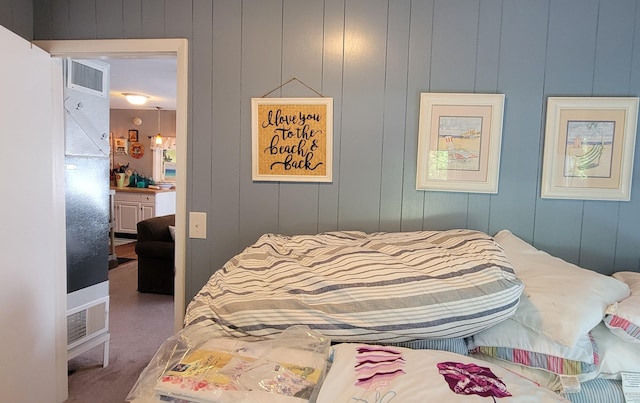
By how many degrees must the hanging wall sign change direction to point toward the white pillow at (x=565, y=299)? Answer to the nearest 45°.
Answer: approximately 45° to its left

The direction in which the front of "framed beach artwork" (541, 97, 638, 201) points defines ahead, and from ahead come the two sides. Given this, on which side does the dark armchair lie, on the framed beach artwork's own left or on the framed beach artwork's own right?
on the framed beach artwork's own right

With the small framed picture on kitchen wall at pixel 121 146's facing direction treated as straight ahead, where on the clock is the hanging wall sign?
The hanging wall sign is roughly at 12 o'clock from the small framed picture on kitchen wall.

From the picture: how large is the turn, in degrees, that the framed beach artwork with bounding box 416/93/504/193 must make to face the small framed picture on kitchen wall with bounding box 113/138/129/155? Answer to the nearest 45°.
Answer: approximately 135° to its right

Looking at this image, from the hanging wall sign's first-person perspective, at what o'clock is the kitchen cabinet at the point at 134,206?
The kitchen cabinet is roughly at 5 o'clock from the hanging wall sign.

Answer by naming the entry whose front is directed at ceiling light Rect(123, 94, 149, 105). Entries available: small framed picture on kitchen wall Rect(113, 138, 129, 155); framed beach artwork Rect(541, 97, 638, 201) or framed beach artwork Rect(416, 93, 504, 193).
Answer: the small framed picture on kitchen wall

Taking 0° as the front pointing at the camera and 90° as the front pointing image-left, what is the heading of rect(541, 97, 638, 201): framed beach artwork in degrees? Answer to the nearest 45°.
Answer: approximately 0°
